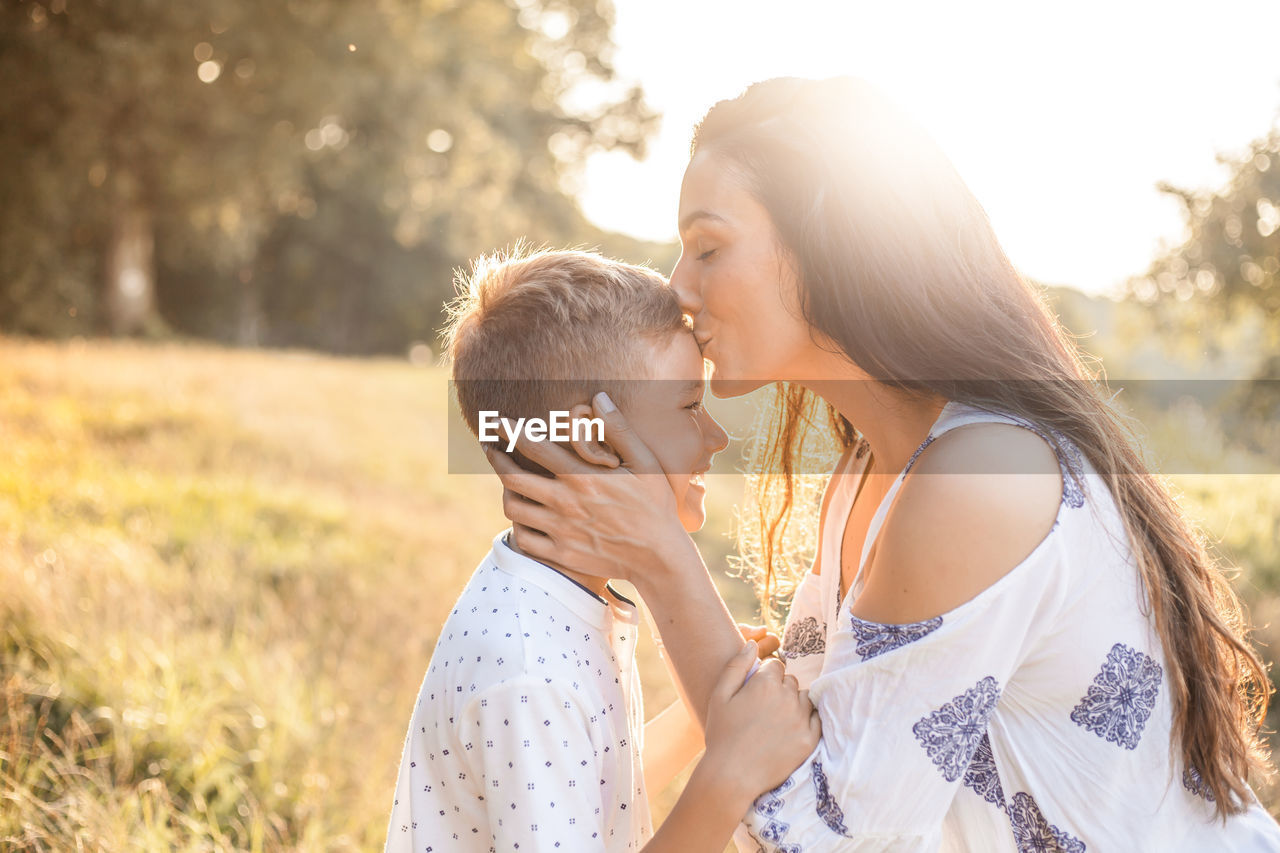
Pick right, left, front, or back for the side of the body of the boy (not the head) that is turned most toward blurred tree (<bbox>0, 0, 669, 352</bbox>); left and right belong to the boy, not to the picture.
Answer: left

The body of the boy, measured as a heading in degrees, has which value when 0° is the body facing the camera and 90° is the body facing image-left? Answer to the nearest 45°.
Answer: approximately 270°

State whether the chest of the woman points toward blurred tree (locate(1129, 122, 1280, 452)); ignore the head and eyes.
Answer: no

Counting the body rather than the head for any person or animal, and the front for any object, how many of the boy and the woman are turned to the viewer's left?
1

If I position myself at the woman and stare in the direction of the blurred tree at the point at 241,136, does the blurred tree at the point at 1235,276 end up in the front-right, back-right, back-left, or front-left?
front-right

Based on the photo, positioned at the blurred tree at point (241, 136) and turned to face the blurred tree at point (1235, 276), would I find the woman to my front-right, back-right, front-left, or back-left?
front-right

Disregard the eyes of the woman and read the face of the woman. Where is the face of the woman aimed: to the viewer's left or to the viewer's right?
to the viewer's left

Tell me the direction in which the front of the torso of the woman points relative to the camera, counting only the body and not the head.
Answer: to the viewer's left

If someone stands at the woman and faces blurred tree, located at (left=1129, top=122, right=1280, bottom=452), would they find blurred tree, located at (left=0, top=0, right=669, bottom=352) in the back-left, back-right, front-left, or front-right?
front-left

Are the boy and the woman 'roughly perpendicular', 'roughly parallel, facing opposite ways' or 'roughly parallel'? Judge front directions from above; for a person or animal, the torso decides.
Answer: roughly parallel, facing opposite ways

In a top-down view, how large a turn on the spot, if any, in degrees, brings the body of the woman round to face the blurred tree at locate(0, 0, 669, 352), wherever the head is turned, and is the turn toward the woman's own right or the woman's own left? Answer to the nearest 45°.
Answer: approximately 45° to the woman's own right

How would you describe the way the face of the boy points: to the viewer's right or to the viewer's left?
to the viewer's right
